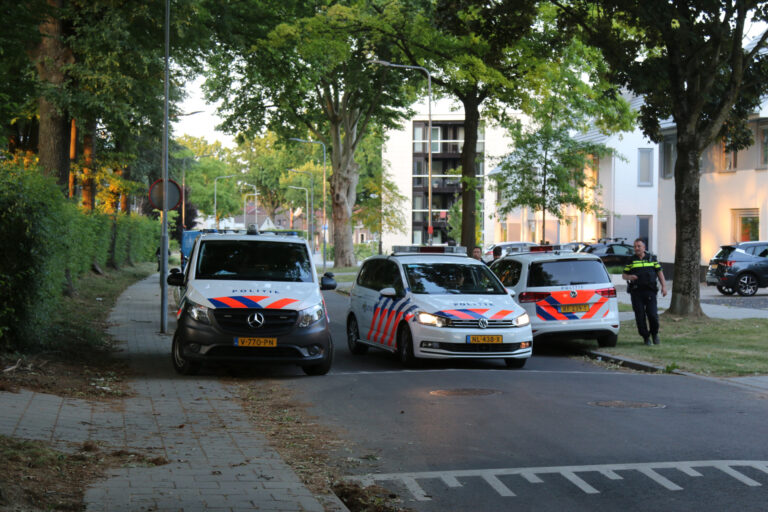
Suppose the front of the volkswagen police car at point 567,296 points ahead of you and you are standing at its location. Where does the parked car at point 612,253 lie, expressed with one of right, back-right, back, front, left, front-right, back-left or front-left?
front-right

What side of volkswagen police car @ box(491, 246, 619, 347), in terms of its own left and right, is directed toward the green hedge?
left

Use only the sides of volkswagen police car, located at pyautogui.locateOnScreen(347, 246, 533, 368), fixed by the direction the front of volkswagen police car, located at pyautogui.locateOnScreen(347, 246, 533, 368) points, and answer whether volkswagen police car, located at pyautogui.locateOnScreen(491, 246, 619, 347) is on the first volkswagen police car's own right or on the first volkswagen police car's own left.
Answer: on the first volkswagen police car's own left

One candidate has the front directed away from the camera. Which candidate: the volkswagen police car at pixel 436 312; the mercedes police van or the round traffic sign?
the round traffic sign

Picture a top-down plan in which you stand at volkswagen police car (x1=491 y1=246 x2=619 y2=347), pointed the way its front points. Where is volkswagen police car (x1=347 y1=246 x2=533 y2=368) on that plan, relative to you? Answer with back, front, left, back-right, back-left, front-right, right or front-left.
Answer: left

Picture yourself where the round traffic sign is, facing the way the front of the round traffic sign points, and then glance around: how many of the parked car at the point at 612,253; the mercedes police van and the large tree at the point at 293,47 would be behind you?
1

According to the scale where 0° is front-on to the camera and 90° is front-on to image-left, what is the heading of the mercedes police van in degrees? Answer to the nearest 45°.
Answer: approximately 0°

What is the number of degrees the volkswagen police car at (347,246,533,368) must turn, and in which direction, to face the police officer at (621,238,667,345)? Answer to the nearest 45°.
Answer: approximately 90° to its left

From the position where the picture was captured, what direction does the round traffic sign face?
facing away from the viewer

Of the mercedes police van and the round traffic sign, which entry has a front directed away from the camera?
the round traffic sign

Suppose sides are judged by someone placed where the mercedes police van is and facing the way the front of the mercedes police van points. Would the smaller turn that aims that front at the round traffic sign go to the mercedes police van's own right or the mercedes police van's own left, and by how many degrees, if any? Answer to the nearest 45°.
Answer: approximately 180°

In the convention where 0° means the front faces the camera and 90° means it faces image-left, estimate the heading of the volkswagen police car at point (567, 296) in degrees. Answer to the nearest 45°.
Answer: approximately 135°

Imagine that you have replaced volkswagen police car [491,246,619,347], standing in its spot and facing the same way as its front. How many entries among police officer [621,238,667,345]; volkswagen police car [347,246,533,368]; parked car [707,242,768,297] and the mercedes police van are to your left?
2
